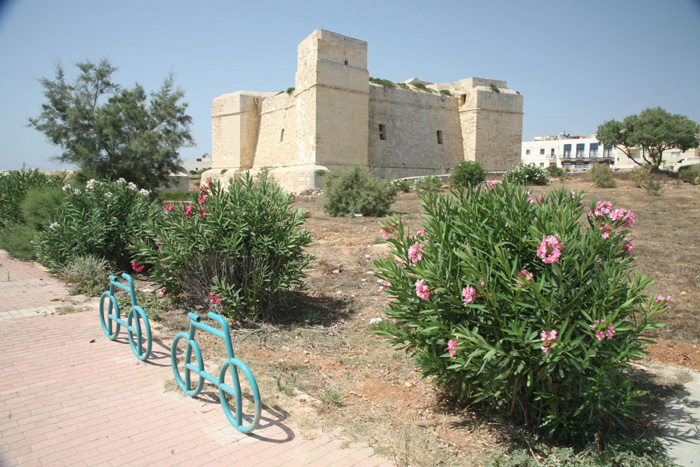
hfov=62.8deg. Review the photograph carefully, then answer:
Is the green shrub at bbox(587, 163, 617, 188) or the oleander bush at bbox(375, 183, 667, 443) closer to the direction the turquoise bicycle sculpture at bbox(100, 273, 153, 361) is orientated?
the oleander bush

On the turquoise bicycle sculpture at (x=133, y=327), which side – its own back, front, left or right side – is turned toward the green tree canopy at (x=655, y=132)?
left

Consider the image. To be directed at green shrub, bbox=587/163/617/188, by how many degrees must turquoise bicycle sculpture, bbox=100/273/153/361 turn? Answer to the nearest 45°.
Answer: approximately 90° to its left

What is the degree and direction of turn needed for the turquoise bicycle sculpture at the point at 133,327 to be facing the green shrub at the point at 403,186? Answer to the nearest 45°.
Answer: approximately 90° to its left

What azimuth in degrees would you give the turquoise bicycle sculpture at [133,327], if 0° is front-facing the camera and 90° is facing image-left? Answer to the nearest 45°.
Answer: approximately 315°

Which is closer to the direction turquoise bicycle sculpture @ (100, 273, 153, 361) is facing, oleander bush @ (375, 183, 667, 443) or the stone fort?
the oleander bush

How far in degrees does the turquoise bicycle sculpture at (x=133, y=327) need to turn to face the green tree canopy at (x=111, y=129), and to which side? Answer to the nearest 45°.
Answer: approximately 135° to its left

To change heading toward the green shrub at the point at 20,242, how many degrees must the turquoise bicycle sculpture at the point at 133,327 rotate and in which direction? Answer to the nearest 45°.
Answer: approximately 135° to its left

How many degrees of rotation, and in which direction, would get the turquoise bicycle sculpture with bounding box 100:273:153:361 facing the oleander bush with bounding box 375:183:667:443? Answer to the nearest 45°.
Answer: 0° — it already faces it

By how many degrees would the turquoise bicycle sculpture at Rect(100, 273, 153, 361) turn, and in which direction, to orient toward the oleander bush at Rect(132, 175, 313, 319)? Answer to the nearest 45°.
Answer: approximately 90° to its left

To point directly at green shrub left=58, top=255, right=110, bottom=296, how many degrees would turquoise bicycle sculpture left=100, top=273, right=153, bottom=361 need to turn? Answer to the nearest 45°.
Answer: approximately 135° to its left
